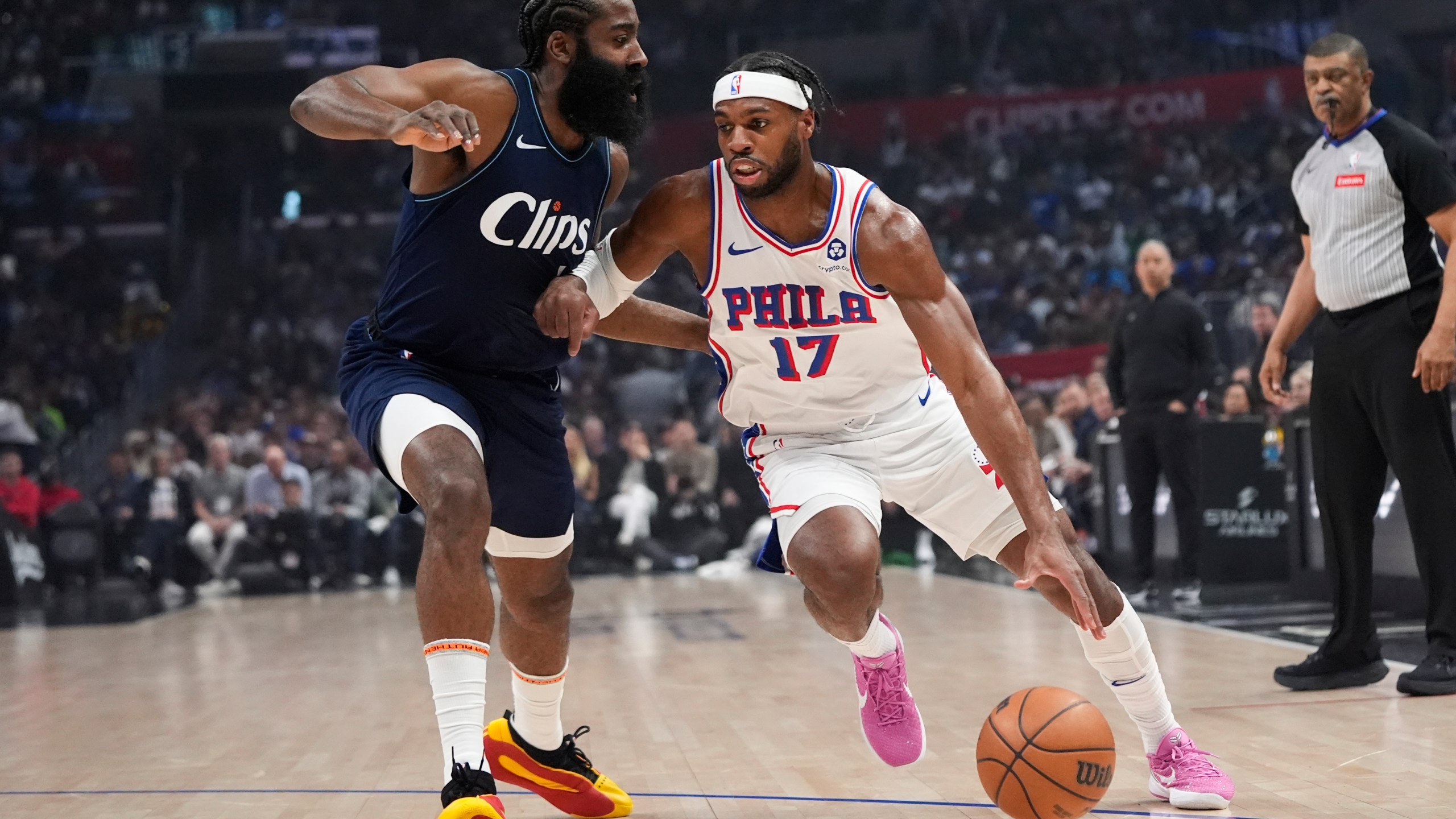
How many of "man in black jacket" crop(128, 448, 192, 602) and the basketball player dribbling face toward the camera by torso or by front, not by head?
2

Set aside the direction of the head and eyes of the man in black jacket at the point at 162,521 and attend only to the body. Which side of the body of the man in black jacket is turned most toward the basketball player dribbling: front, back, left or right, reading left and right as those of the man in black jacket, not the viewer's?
front

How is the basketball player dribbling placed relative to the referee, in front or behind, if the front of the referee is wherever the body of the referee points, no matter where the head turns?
in front

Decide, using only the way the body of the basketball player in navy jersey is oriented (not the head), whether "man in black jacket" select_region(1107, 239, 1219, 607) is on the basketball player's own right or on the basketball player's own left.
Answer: on the basketball player's own left

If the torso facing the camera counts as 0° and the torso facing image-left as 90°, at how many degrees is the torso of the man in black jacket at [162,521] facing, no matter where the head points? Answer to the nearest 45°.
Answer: approximately 0°

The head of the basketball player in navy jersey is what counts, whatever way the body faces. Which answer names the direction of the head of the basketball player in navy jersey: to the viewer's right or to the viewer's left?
to the viewer's right

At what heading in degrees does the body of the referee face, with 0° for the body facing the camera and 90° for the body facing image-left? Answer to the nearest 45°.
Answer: approximately 45°

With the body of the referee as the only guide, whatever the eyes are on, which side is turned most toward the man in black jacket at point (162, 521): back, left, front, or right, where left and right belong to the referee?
right

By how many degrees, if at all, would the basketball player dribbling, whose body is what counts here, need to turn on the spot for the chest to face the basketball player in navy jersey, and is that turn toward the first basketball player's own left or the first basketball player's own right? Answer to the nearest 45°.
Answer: approximately 90° to the first basketball player's own right

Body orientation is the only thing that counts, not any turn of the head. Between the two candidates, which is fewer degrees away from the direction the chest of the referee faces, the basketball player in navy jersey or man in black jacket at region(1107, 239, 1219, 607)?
the basketball player in navy jersey
